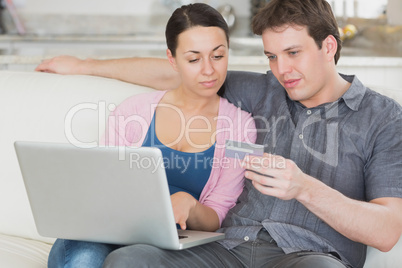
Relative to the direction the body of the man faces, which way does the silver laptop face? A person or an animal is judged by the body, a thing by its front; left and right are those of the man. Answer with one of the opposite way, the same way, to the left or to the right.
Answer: the opposite way

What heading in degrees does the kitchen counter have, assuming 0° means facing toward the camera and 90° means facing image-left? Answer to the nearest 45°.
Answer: approximately 0°

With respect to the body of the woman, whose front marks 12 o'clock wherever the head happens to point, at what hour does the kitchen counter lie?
The kitchen counter is roughly at 6 o'clock from the woman.

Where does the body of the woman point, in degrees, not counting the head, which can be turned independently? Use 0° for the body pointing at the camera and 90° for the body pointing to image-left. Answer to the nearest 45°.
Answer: approximately 0°

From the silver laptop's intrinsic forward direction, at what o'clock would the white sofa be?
The white sofa is roughly at 12 o'clock from the silver laptop.

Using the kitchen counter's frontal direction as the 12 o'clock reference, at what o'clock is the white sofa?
The white sofa is roughly at 12 o'clock from the kitchen counter.

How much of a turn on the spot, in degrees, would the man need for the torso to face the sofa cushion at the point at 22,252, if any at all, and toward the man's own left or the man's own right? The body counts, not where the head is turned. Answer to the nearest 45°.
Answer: approximately 45° to the man's own right

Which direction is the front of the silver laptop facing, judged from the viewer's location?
facing away from the viewer and to the right of the viewer

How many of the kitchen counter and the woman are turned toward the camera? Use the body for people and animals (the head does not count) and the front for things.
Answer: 2

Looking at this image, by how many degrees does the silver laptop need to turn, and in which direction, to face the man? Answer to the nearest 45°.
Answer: approximately 45° to its right

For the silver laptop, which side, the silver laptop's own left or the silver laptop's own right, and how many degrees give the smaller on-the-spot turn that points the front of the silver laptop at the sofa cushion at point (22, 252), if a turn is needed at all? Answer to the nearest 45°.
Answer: approximately 90° to the silver laptop's own left
